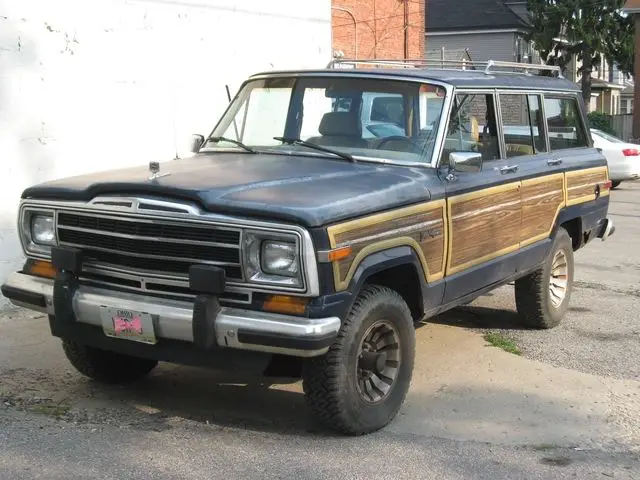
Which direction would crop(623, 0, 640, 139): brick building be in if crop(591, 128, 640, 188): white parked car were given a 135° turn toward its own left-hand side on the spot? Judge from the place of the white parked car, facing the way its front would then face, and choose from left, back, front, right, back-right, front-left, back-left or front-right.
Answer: back

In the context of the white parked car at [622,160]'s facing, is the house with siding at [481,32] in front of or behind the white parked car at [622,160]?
in front

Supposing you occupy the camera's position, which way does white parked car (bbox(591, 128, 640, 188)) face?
facing away from the viewer and to the left of the viewer

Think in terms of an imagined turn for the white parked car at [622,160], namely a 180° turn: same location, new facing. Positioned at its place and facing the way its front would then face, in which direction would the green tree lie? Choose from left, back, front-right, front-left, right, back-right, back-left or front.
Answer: back-left

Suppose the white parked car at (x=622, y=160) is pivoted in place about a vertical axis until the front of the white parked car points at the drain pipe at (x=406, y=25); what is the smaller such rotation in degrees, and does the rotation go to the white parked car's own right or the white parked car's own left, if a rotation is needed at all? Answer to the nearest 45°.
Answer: approximately 45° to the white parked car's own left
